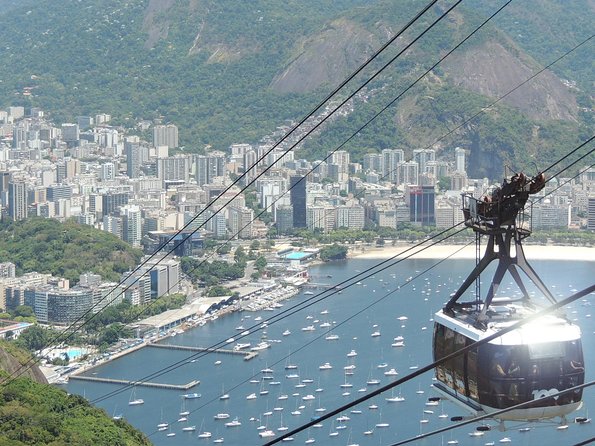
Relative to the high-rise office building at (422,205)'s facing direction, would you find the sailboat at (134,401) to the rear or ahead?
ahead

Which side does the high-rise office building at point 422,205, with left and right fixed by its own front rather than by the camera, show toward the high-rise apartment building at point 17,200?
right

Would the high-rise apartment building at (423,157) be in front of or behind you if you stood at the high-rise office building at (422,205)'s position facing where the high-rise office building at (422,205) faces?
behind

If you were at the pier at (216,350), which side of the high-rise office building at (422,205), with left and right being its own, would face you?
front

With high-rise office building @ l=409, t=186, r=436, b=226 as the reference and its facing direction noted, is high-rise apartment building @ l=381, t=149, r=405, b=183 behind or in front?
behind

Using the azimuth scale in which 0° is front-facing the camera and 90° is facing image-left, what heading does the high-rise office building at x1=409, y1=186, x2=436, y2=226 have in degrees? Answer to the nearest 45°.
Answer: approximately 0°

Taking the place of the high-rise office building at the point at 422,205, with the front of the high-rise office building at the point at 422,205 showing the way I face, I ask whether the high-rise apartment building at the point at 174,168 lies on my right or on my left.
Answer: on my right

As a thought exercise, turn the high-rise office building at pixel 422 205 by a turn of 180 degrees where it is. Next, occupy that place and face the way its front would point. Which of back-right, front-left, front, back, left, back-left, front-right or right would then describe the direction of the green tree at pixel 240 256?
back-left

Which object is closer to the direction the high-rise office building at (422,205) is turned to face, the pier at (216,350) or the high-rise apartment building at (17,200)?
the pier

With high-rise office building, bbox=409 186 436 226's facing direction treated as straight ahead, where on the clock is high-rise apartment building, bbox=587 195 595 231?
high-rise apartment building, bbox=587 195 595 231 is roughly at 9 o'clock from high-rise office building, bbox=409 186 436 226.

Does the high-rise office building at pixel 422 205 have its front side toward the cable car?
yes

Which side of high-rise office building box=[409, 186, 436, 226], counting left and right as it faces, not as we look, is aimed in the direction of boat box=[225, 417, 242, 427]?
front

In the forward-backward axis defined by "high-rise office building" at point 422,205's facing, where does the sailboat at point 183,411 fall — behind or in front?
in front

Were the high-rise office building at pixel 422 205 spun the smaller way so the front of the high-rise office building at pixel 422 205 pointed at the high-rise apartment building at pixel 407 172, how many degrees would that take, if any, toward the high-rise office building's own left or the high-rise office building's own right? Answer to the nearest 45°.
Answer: approximately 180°

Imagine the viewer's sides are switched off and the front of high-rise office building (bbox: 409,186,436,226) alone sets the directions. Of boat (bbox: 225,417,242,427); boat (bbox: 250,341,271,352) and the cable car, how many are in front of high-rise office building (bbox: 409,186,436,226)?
3
